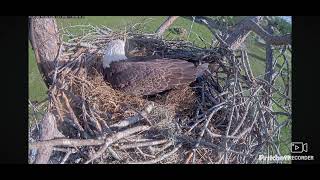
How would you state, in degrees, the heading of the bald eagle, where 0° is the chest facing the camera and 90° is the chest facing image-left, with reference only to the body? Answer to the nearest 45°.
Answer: approximately 90°
